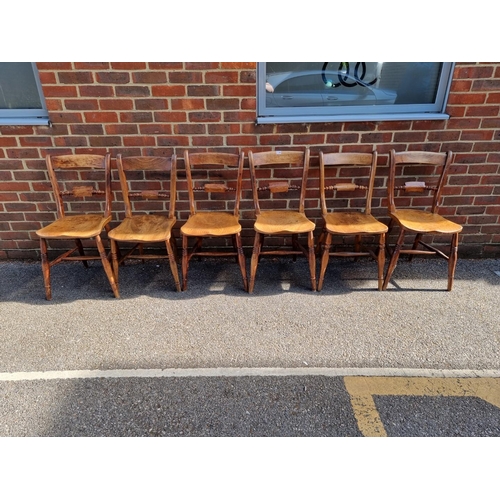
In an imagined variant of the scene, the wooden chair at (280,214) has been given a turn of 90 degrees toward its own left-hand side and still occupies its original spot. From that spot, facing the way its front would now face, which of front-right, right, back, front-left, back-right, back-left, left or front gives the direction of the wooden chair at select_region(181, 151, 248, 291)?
back

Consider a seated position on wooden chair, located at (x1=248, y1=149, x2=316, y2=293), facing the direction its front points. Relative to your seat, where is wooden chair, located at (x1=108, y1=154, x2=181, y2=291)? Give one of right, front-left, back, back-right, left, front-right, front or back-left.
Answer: right

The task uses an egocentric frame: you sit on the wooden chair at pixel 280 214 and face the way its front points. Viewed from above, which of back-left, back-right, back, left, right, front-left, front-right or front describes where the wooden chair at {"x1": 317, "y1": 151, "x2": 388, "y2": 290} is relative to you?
left

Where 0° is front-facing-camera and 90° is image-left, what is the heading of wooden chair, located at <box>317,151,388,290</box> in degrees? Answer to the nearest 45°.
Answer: approximately 0°

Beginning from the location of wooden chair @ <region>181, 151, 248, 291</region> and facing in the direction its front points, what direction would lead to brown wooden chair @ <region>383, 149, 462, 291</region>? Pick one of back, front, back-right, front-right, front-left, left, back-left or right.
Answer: left

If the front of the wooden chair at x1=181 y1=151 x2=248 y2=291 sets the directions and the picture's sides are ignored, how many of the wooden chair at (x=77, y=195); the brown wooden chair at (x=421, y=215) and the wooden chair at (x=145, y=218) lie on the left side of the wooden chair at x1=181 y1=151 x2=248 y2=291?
1

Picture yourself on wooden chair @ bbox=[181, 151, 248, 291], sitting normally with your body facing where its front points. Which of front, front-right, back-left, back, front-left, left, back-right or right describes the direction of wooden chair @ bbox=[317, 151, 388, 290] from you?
left

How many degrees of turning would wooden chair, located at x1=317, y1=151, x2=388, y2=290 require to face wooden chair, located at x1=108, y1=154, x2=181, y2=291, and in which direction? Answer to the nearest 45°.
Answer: approximately 90° to its right

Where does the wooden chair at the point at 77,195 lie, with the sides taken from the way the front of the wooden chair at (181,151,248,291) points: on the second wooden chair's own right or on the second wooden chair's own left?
on the second wooden chair's own right

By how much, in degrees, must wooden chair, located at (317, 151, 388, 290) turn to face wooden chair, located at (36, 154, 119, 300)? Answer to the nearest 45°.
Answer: approximately 90° to its right

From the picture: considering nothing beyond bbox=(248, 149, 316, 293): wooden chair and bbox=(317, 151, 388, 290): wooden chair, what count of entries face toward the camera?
2

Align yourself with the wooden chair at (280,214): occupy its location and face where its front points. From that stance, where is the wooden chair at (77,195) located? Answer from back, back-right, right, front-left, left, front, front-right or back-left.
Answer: right

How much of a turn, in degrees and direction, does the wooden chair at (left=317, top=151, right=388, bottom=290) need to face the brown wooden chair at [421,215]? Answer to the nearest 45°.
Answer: approximately 90° to its left

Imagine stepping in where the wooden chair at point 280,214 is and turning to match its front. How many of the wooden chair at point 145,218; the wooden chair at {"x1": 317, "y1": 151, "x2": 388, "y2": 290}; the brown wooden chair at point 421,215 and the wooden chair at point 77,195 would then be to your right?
2
